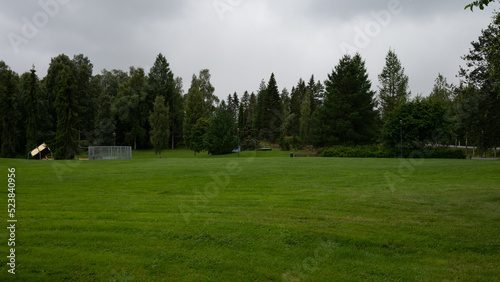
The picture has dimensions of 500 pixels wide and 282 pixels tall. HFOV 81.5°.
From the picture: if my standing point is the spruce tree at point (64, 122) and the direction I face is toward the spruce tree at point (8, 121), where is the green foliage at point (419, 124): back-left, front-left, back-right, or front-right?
back-right

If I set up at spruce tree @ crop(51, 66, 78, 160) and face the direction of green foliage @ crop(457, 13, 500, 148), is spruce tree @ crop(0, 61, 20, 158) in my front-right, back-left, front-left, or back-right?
back-left
